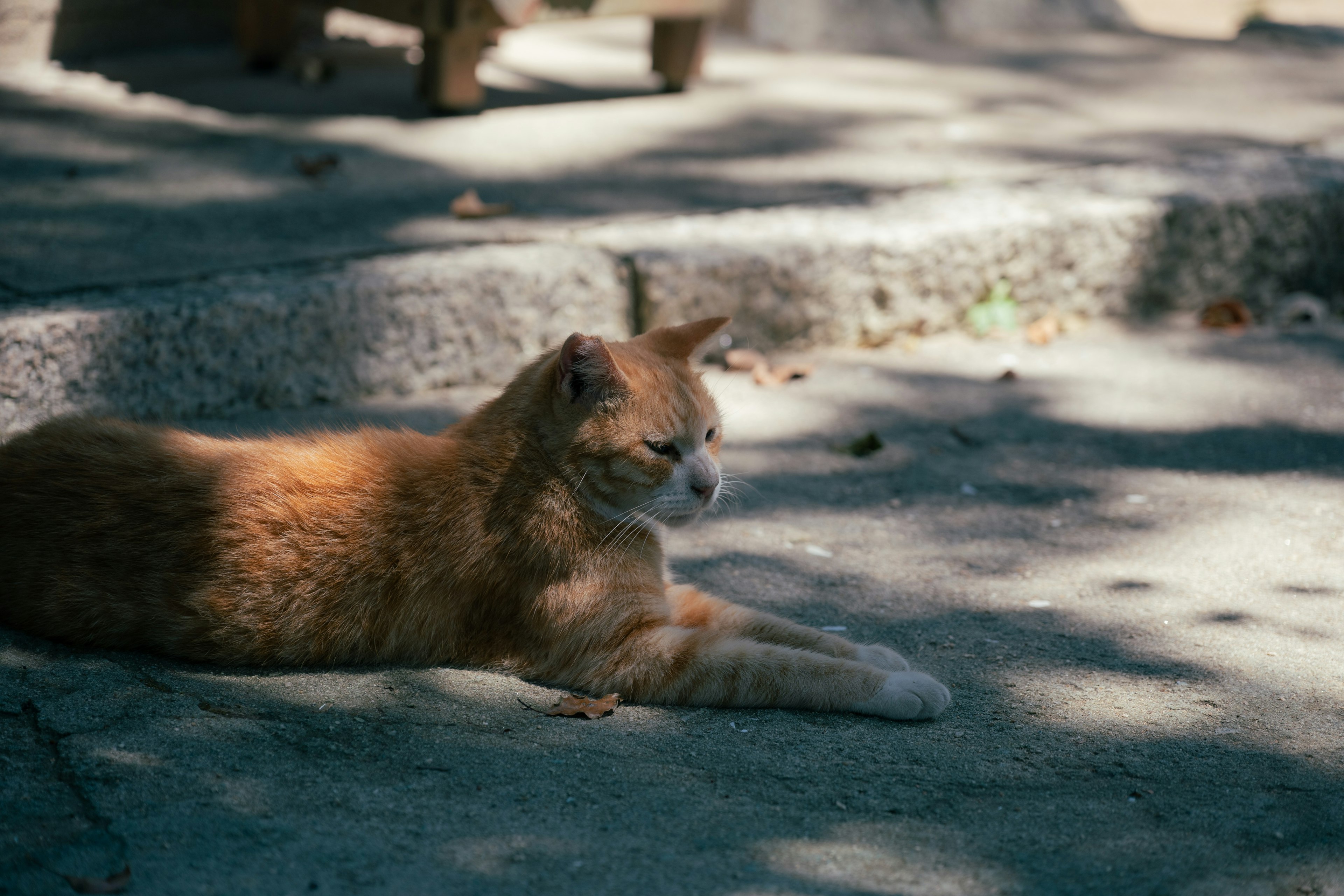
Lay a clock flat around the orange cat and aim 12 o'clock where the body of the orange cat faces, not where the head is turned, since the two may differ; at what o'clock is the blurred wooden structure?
The blurred wooden structure is roughly at 9 o'clock from the orange cat.

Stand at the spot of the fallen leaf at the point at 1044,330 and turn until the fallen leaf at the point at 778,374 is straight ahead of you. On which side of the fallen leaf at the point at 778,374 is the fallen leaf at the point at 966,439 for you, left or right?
left

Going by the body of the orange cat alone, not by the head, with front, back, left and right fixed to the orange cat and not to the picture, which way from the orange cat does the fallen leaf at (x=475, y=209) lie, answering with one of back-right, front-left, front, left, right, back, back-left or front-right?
left

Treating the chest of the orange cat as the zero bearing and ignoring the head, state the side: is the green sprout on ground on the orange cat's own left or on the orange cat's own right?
on the orange cat's own left

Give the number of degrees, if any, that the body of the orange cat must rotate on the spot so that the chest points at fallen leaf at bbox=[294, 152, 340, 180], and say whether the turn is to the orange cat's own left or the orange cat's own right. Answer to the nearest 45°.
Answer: approximately 90° to the orange cat's own left

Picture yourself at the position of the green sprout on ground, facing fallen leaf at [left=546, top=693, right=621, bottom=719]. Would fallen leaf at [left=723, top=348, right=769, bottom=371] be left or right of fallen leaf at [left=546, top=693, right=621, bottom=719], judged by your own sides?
right

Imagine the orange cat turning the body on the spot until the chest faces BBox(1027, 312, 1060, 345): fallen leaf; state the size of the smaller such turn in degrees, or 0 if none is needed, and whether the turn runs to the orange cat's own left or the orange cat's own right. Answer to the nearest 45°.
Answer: approximately 45° to the orange cat's own left

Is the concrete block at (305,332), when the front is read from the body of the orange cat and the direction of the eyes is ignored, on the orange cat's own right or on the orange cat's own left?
on the orange cat's own left

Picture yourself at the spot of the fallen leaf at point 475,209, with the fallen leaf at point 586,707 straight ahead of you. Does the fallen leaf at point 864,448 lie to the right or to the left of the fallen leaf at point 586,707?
left

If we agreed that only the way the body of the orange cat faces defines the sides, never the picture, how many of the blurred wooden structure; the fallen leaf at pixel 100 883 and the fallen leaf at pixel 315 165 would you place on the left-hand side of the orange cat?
2

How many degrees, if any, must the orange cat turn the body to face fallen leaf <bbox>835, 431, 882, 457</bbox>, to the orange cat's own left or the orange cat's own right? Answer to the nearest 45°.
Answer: approximately 45° to the orange cat's own left

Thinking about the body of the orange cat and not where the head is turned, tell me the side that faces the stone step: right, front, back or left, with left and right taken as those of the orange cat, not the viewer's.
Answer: left

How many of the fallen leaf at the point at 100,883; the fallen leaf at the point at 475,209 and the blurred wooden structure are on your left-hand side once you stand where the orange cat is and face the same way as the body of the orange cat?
2

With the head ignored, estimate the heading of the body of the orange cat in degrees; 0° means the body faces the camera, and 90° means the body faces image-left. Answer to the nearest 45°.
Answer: approximately 270°

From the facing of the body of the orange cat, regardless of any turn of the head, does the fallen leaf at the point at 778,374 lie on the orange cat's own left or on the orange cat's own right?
on the orange cat's own left

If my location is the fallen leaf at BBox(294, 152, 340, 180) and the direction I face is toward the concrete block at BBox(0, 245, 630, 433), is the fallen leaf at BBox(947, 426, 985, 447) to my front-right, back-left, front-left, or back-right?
front-left
